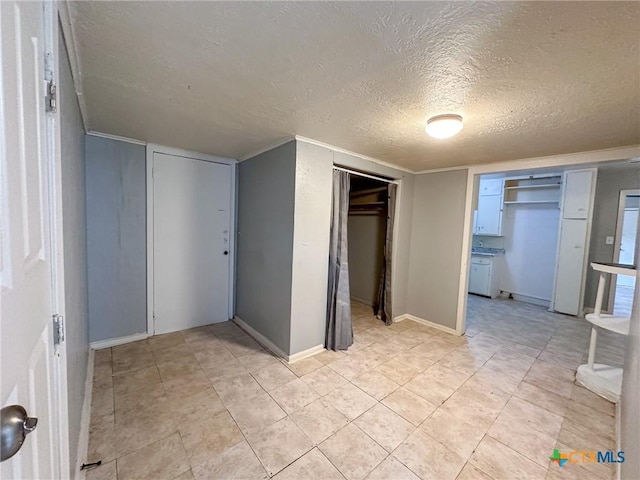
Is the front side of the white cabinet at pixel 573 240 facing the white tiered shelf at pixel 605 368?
yes

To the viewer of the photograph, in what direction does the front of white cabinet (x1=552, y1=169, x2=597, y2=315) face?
facing the viewer

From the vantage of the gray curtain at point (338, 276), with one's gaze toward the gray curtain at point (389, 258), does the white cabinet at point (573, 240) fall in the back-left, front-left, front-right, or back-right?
front-right

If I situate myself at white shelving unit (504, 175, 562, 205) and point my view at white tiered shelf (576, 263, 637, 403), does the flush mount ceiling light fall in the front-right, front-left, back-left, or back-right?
front-right

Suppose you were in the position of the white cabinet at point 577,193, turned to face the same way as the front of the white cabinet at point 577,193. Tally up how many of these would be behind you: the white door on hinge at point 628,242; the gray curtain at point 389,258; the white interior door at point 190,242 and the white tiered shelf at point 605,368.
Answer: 1

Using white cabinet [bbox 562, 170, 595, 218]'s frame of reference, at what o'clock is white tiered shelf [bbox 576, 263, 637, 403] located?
The white tiered shelf is roughly at 12 o'clock from the white cabinet.

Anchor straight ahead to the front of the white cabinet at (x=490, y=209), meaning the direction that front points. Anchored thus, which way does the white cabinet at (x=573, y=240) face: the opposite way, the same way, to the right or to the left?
the same way

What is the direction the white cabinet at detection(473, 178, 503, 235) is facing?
toward the camera

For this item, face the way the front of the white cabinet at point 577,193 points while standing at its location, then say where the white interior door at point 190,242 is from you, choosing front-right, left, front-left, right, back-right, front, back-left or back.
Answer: front-right

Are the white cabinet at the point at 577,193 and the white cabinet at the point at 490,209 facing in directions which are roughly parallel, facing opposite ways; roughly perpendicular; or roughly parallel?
roughly parallel

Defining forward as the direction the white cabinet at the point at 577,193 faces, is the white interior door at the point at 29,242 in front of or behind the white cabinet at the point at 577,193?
in front

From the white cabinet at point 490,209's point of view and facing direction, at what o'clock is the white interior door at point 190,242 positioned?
The white interior door is roughly at 1 o'clock from the white cabinet.

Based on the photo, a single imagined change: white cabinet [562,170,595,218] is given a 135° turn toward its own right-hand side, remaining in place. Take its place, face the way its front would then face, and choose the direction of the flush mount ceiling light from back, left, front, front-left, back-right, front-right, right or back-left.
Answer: back-left

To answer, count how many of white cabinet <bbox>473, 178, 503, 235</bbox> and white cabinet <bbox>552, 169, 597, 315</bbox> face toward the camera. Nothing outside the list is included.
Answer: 2
